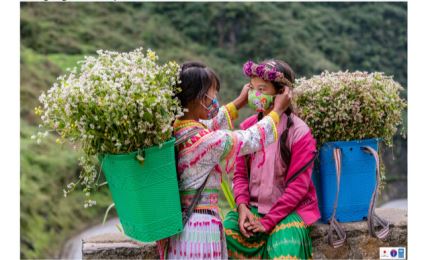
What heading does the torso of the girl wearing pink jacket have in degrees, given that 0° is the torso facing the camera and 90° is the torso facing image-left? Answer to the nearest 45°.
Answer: approximately 45°

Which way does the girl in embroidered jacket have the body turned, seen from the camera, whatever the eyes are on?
to the viewer's right

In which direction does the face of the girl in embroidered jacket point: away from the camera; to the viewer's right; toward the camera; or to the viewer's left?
to the viewer's right

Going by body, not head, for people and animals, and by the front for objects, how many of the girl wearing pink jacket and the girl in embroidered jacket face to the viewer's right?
1

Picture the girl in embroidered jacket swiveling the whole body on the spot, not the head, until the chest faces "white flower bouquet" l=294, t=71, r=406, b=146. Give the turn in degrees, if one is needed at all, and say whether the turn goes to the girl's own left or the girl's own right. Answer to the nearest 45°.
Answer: approximately 45° to the girl's own left

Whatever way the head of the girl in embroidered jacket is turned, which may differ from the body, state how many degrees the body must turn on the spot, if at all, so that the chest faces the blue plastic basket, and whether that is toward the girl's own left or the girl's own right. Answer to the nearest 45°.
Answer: approximately 45° to the girl's own left
